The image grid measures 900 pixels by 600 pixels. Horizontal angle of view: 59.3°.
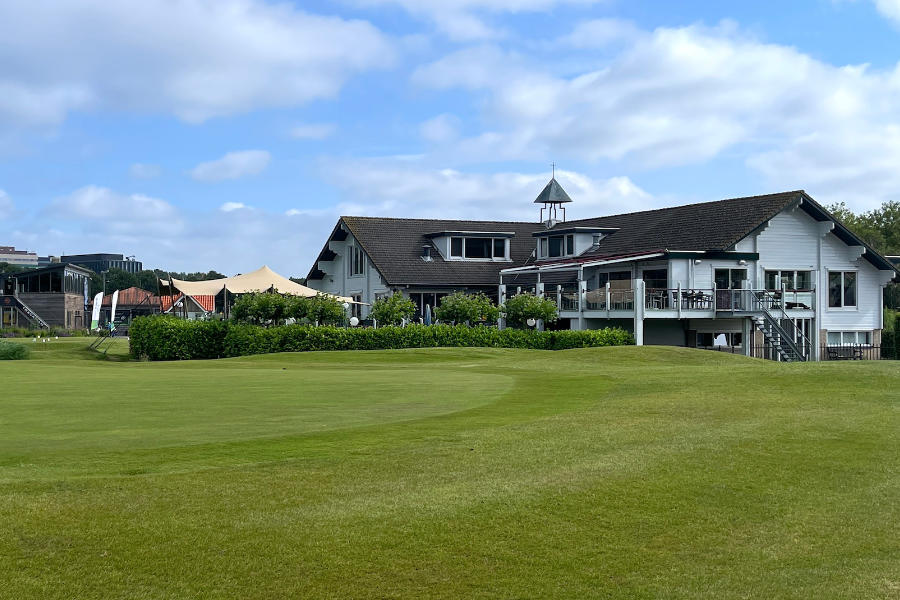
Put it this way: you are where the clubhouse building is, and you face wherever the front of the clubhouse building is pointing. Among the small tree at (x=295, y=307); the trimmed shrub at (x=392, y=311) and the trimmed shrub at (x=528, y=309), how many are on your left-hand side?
0

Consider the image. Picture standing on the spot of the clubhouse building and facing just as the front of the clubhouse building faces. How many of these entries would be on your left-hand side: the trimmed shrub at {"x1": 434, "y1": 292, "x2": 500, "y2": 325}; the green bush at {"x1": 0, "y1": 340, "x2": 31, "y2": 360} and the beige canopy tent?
0

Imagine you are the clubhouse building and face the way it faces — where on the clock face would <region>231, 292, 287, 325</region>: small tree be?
The small tree is roughly at 2 o'clock from the clubhouse building.

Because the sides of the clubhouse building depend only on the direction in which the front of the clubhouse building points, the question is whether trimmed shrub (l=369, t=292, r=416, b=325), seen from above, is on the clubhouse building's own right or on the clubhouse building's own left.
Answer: on the clubhouse building's own right

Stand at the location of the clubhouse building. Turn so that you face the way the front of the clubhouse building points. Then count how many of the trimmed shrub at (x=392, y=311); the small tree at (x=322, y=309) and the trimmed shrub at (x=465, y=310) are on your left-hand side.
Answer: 0

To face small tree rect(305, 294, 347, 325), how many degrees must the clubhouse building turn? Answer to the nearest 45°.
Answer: approximately 45° to its right

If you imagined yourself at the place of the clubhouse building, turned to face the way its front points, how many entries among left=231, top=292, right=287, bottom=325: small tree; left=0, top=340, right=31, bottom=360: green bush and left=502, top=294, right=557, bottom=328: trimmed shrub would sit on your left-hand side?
0

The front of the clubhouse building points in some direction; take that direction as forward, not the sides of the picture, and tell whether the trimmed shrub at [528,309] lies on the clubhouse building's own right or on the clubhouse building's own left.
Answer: on the clubhouse building's own right

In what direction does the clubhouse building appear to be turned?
toward the camera

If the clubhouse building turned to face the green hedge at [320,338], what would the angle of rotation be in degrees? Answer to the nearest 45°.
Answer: approximately 45° to its right

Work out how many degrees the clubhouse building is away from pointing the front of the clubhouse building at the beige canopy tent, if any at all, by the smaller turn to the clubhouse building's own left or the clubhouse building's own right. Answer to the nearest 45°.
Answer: approximately 90° to the clubhouse building's own right

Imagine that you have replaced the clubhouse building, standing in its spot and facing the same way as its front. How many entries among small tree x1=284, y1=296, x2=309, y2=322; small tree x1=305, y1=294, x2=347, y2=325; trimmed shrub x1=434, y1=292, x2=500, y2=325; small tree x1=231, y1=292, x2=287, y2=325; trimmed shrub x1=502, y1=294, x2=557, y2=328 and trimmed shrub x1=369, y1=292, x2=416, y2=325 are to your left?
0

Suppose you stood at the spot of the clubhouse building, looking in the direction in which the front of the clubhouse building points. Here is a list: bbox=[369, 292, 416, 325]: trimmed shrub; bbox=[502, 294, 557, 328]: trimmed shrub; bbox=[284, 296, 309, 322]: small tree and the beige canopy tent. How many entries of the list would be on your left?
0

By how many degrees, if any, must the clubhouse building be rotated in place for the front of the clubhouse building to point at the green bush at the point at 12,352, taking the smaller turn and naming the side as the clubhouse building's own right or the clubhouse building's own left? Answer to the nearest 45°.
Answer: approximately 45° to the clubhouse building's own right

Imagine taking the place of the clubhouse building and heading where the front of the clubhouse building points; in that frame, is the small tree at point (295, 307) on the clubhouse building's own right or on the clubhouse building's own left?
on the clubhouse building's own right
